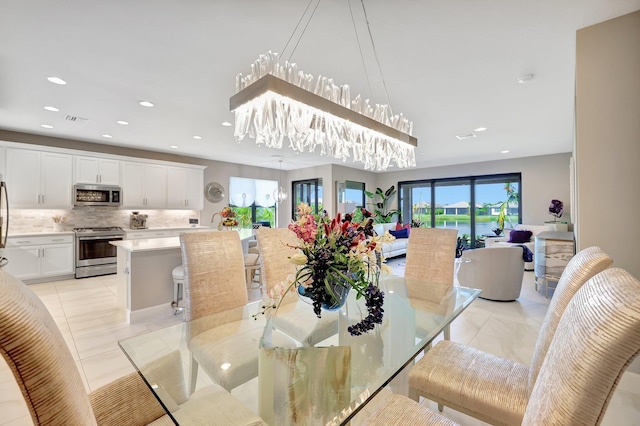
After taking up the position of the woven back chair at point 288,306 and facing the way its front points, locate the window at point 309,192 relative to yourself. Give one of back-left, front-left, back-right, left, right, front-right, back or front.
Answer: back-left

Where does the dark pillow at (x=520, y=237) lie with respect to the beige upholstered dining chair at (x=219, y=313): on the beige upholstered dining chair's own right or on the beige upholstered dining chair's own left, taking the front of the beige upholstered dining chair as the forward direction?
on the beige upholstered dining chair's own left

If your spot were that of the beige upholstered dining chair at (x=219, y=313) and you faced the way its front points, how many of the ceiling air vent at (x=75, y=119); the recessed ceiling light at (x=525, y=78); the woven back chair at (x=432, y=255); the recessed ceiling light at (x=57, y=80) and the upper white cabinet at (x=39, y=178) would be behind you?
3

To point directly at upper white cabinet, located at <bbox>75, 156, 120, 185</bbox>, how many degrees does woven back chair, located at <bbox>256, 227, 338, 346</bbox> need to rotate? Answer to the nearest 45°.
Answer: approximately 180°

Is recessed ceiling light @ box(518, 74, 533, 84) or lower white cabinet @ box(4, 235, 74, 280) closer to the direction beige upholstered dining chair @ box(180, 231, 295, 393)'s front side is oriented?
the recessed ceiling light

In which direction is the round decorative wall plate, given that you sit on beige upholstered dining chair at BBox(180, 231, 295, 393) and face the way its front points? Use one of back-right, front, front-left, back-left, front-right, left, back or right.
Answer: back-left

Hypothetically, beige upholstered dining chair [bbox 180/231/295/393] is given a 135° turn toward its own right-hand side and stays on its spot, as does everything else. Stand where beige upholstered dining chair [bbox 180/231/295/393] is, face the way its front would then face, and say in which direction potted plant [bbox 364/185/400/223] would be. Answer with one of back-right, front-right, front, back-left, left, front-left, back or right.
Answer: back-right

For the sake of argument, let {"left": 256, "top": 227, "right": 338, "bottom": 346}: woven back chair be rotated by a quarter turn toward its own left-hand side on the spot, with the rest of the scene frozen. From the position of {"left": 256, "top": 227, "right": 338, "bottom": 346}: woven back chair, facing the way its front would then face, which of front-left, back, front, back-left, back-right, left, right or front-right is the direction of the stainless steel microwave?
left

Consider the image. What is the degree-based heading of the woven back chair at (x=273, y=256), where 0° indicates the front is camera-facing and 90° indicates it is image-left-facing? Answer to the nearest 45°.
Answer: approximately 315°

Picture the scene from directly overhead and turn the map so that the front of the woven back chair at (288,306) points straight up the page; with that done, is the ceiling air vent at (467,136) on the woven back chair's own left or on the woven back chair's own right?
on the woven back chair's own left
